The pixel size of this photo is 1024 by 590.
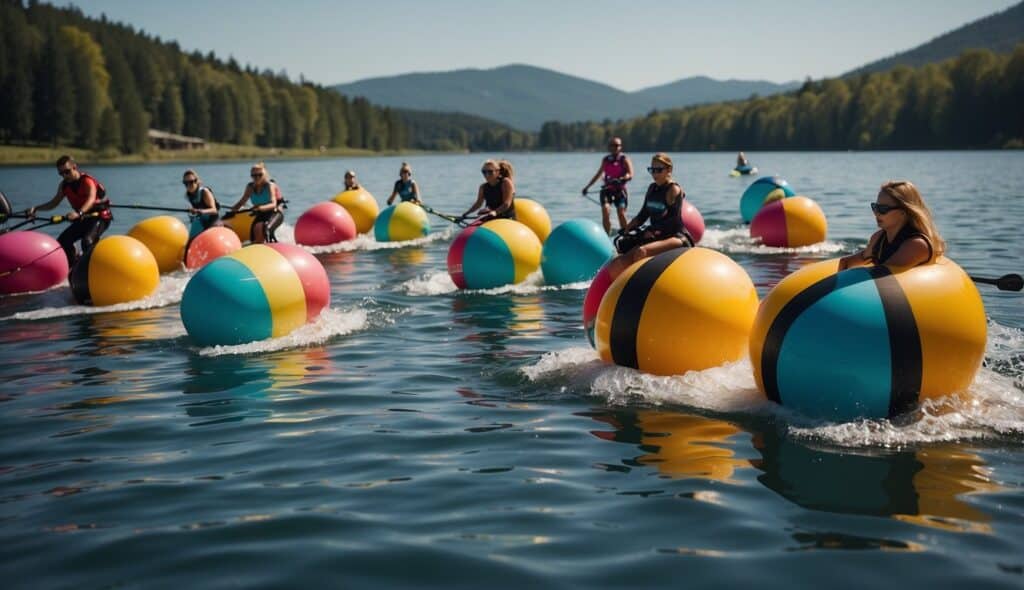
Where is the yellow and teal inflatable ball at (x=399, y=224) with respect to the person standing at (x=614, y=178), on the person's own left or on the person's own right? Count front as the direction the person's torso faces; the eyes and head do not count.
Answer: on the person's own right

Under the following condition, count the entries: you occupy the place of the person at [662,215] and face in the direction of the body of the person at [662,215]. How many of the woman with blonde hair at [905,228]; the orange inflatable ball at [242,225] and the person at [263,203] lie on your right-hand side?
2

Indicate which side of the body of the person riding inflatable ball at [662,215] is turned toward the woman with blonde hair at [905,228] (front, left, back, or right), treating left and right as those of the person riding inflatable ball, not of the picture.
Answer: left

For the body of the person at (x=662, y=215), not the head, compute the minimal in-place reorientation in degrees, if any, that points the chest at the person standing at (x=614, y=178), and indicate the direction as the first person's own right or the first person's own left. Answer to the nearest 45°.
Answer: approximately 135° to the first person's own right

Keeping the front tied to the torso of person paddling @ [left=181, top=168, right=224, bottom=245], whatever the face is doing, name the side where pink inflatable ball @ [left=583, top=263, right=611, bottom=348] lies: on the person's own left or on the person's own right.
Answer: on the person's own left

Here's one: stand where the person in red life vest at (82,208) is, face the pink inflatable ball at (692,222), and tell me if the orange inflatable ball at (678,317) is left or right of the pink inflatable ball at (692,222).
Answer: right

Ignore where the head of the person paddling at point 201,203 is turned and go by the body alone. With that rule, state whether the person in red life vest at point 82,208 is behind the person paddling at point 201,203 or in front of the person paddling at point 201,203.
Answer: in front

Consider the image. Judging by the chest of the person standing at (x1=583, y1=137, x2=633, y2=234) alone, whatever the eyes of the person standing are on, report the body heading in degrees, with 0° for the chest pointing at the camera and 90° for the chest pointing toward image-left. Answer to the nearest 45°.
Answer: approximately 0°

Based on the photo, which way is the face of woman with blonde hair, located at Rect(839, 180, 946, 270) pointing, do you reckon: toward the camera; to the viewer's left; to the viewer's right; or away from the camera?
to the viewer's left

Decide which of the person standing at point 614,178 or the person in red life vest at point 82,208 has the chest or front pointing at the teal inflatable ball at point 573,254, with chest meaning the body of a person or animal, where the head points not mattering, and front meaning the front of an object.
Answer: the person standing at point 614,178
